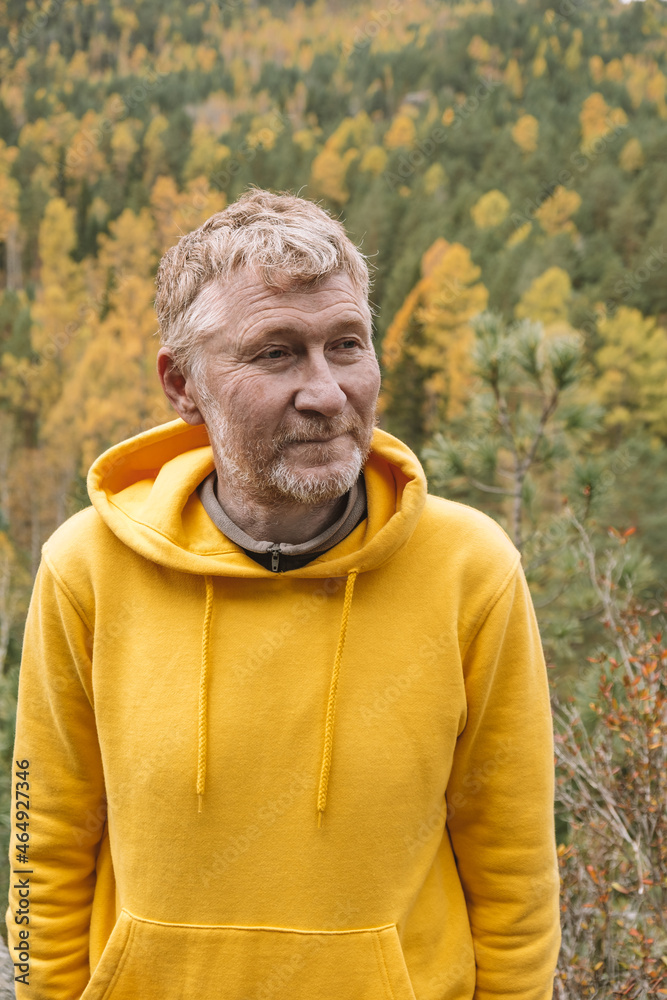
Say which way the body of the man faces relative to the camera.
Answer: toward the camera

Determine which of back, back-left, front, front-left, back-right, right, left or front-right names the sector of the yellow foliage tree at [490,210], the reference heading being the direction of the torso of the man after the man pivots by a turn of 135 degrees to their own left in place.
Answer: front-left

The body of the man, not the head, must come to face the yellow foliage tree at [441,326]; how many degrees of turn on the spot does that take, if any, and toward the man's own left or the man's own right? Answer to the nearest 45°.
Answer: approximately 180°

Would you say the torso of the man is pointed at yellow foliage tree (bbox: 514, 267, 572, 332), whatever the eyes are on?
no

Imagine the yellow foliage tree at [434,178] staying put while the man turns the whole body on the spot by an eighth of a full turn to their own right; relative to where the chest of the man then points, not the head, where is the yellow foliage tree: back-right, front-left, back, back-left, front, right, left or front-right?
back-right

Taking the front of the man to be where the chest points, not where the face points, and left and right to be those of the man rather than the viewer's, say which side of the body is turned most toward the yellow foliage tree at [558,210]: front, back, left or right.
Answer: back

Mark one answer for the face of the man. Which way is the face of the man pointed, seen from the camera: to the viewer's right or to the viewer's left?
to the viewer's right
